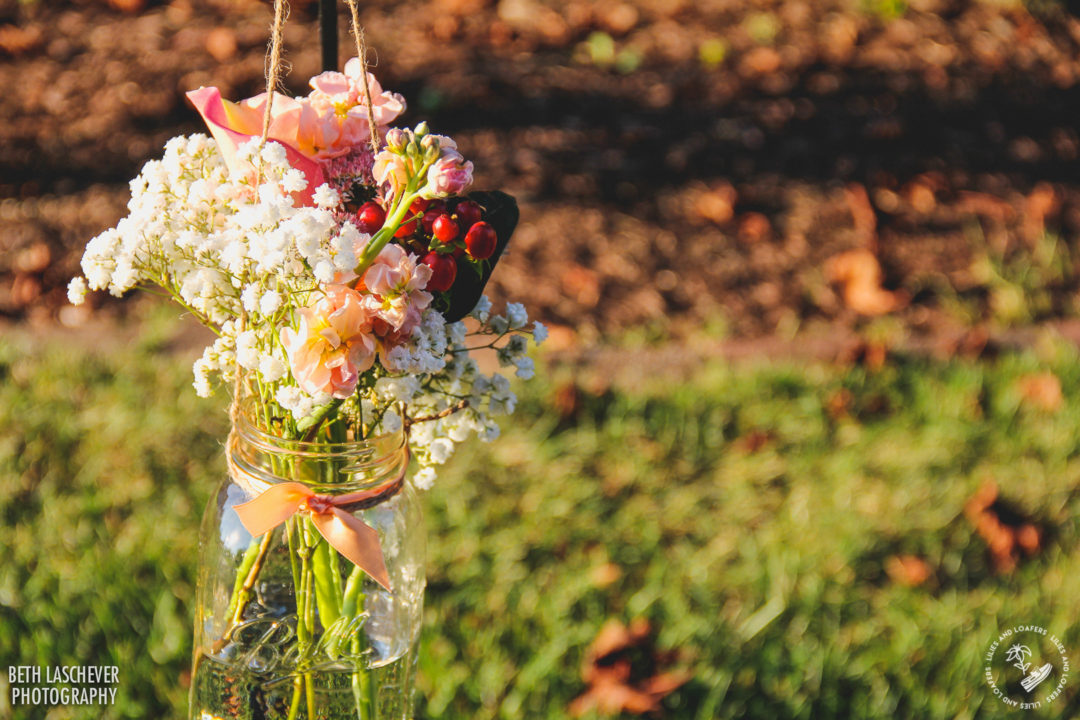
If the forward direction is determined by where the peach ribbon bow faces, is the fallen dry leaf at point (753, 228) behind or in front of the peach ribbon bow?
behind

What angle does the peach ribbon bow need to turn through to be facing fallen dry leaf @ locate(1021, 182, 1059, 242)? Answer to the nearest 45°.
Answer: approximately 135° to its left

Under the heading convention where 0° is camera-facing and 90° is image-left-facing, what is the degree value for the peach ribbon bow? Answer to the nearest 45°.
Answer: approximately 0°

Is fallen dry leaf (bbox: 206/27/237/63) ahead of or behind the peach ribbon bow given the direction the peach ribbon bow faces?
behind
